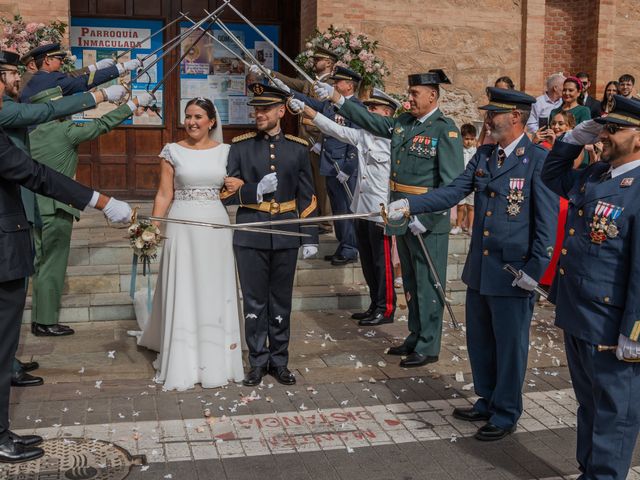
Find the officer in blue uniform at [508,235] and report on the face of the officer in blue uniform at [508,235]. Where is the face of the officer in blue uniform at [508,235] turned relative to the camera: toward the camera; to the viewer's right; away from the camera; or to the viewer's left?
to the viewer's left

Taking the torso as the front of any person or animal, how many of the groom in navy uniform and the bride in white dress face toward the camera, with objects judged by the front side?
2

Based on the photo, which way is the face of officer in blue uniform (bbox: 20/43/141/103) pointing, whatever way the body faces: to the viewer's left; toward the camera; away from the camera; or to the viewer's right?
to the viewer's right

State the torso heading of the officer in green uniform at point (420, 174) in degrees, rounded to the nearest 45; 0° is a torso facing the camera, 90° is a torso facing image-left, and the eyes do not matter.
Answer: approximately 45°

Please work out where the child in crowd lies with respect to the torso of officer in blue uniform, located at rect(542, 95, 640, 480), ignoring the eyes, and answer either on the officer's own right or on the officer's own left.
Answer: on the officer's own right
